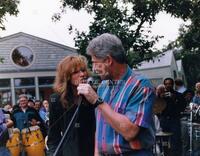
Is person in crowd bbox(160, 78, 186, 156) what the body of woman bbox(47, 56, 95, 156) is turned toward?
no

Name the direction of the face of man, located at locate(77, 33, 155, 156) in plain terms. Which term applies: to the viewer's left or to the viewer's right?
to the viewer's left

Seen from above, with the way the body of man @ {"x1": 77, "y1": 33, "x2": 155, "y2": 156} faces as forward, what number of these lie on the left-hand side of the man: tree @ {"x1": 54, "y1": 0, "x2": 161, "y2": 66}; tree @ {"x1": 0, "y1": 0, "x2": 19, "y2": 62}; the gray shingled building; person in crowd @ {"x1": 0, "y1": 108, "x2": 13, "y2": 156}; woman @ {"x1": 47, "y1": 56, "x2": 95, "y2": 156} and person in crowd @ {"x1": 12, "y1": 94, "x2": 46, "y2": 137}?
0

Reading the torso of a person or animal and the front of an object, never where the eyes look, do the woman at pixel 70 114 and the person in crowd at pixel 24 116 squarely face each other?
no

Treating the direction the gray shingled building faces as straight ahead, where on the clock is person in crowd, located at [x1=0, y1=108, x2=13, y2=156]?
The person in crowd is roughly at 12 o'clock from the gray shingled building.

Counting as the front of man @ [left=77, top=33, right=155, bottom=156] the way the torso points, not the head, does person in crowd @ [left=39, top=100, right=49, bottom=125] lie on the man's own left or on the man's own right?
on the man's own right

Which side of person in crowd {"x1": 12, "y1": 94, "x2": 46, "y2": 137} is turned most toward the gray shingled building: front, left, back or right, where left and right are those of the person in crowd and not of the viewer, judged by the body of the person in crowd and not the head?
back

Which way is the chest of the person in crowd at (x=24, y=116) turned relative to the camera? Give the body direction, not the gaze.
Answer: toward the camera

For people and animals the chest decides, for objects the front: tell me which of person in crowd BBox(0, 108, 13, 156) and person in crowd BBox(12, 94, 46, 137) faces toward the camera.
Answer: person in crowd BBox(12, 94, 46, 137)

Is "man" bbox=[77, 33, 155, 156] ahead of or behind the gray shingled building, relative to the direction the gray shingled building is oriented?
ahead

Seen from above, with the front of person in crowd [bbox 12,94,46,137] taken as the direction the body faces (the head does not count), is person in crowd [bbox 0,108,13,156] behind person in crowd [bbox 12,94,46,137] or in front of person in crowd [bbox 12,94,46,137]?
in front

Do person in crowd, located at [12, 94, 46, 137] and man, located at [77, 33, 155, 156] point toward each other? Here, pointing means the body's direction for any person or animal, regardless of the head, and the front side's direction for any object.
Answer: no

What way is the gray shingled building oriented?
toward the camera
